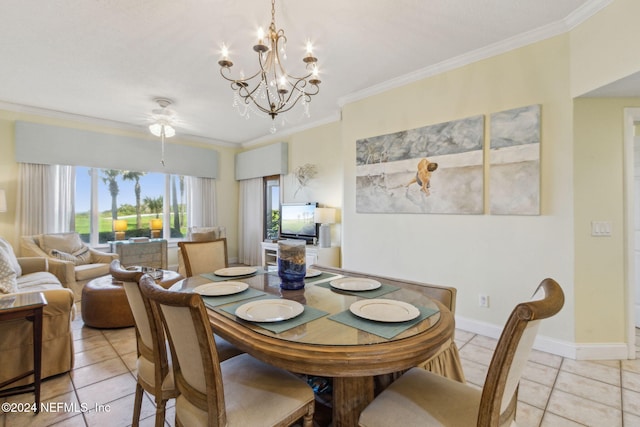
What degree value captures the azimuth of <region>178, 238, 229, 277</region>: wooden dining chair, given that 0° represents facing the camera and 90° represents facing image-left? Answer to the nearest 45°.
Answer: approximately 315°

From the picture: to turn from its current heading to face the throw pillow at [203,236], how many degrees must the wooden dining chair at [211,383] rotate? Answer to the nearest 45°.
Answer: approximately 45° to its left

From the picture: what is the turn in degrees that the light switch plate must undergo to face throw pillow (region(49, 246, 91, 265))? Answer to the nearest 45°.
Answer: approximately 45° to its right

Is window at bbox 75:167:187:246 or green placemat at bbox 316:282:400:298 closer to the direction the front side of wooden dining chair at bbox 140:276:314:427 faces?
the green placemat
